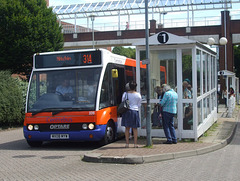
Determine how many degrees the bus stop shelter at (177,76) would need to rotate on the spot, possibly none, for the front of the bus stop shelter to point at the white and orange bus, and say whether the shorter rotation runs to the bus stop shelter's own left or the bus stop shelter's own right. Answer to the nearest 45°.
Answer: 0° — it already faces it

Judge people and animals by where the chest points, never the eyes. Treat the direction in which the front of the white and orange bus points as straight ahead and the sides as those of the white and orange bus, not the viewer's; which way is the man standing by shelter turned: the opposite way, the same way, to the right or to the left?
to the right

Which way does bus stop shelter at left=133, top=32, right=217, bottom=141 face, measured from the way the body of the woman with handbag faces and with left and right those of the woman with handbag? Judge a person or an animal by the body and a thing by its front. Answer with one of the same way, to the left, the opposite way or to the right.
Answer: to the left

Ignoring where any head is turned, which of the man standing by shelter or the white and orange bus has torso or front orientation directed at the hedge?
the man standing by shelter

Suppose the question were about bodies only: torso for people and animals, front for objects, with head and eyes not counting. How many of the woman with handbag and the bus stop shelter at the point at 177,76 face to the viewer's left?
1

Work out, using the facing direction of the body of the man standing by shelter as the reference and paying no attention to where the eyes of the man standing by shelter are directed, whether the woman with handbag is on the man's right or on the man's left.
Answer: on the man's left

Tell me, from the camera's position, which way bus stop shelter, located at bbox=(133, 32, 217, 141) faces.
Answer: facing to the left of the viewer

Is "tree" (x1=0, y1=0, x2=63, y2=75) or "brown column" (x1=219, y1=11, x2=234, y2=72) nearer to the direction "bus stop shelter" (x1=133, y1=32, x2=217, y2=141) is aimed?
the tree

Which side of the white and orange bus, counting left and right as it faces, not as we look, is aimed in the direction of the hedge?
right

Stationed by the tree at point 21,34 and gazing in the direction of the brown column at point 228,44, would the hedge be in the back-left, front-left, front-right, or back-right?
back-right

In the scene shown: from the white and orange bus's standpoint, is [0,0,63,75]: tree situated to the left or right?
on its right

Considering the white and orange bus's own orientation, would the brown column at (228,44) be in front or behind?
behind

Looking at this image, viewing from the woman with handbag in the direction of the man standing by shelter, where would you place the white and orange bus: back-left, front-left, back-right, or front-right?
back-left
